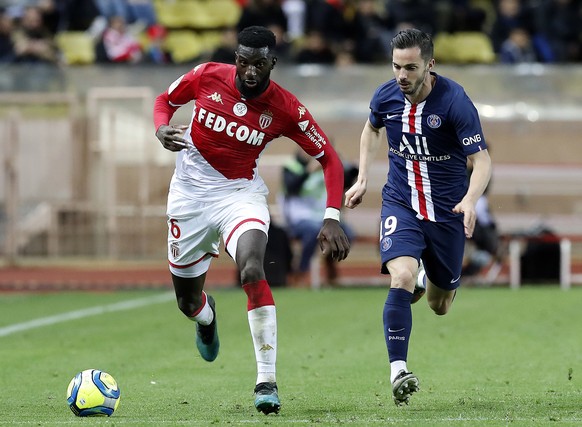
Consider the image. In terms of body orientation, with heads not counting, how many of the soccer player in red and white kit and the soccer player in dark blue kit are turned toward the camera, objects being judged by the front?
2

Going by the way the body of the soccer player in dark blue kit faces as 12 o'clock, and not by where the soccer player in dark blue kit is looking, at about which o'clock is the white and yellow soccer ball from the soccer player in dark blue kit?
The white and yellow soccer ball is roughly at 2 o'clock from the soccer player in dark blue kit.

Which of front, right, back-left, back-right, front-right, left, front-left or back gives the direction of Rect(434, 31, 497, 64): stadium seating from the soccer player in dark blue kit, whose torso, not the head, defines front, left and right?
back

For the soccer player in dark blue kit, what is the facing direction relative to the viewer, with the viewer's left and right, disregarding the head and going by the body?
facing the viewer

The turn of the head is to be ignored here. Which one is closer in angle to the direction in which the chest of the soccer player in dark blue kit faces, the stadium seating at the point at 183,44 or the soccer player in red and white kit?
the soccer player in red and white kit

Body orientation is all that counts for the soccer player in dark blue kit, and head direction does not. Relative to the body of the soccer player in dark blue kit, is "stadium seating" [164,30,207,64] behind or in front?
behind

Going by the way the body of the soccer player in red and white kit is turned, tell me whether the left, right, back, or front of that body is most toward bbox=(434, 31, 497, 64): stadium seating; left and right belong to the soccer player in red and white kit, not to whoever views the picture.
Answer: back

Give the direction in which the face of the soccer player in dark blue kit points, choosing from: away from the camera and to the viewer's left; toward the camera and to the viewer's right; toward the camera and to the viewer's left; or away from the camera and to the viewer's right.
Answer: toward the camera and to the viewer's left

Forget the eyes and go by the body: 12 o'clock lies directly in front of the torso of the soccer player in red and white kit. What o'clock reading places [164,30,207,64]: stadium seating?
The stadium seating is roughly at 6 o'clock from the soccer player in red and white kit.
